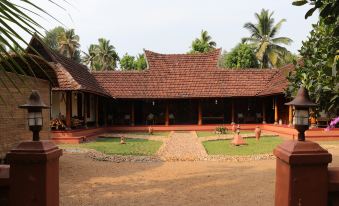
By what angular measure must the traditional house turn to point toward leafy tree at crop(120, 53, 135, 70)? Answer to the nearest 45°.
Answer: approximately 180°

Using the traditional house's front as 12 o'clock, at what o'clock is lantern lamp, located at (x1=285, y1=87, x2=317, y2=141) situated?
The lantern lamp is roughly at 12 o'clock from the traditional house.

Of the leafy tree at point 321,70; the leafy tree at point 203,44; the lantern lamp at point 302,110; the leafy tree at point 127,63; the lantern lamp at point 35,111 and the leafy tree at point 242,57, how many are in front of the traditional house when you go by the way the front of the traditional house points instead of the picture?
3

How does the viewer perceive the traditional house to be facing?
facing the viewer

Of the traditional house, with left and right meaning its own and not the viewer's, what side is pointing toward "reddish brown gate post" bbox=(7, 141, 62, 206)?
front

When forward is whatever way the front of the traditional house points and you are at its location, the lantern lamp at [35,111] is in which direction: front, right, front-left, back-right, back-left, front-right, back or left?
front

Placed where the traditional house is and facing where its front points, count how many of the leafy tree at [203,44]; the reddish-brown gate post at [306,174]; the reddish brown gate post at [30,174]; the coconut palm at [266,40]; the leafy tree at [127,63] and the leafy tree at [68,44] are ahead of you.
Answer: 2

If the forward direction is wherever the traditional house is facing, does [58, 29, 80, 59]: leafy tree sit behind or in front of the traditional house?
behind

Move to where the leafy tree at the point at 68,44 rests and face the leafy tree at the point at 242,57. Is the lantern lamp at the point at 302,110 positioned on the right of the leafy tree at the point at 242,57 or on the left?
right

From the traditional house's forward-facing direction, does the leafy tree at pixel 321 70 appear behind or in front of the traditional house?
in front

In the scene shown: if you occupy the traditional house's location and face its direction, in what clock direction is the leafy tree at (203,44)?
The leafy tree is roughly at 6 o'clock from the traditional house.

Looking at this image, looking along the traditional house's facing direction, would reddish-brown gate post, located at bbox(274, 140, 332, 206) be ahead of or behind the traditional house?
ahead
